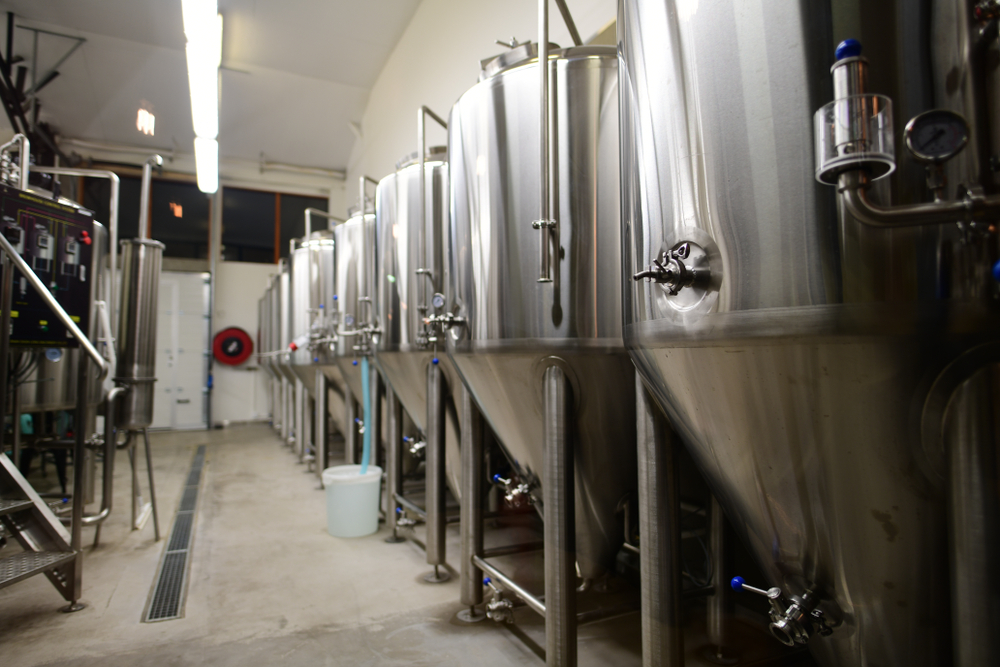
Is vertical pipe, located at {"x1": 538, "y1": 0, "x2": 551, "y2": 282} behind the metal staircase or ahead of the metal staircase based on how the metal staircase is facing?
ahead

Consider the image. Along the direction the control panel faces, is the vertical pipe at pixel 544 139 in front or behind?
in front

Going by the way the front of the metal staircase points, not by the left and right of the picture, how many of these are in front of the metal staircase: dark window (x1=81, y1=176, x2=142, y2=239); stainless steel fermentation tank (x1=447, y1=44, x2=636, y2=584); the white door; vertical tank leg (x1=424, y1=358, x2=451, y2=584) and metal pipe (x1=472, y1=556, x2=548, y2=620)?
3

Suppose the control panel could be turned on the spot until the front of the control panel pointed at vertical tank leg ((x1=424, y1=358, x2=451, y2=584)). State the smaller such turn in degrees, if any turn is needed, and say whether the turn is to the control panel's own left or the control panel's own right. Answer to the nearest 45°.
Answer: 0° — it already faces it

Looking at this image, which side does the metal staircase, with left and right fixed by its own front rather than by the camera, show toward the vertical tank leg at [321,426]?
left

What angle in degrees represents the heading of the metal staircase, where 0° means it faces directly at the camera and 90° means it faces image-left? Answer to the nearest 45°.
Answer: approximately 315°

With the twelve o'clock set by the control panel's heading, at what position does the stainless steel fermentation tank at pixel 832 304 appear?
The stainless steel fermentation tank is roughly at 1 o'clock from the control panel.

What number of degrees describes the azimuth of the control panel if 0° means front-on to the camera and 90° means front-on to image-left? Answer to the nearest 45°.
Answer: approximately 315°

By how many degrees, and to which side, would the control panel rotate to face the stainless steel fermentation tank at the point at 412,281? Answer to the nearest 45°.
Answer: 0° — it already faces it

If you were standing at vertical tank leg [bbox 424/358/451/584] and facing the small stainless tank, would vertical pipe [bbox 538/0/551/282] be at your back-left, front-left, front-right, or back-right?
back-left

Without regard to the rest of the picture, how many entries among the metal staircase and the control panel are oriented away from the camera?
0

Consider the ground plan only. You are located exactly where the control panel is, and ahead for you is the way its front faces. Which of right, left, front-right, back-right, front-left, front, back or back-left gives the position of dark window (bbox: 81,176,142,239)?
back-left
